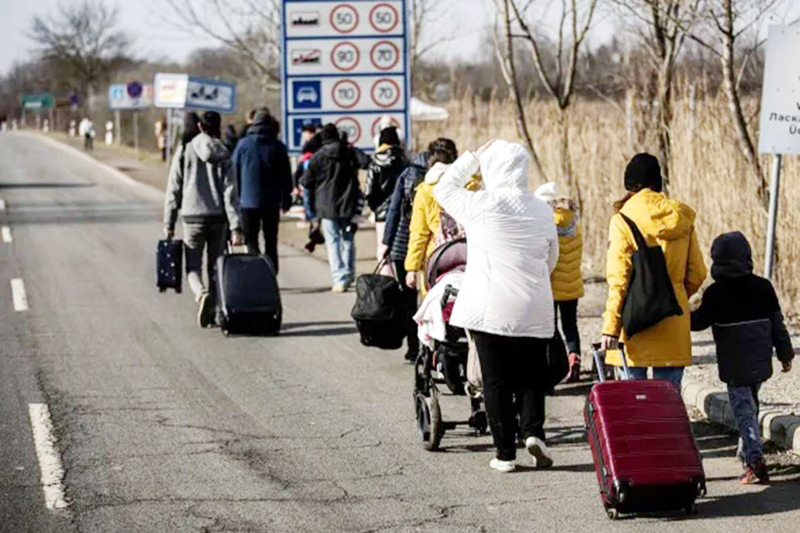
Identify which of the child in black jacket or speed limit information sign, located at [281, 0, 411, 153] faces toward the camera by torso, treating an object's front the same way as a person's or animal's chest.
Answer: the speed limit information sign

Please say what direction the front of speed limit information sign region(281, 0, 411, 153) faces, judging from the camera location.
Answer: facing the viewer

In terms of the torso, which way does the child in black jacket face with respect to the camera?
away from the camera

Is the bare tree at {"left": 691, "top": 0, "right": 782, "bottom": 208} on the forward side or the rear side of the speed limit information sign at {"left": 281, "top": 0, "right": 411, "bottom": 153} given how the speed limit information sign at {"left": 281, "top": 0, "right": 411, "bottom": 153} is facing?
on the forward side

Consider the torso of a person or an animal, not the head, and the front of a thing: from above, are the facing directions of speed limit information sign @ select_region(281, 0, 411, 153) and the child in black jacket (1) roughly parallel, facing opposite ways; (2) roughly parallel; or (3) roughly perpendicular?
roughly parallel, facing opposite ways

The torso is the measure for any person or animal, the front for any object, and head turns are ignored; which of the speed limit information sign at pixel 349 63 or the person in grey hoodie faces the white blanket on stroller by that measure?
the speed limit information sign

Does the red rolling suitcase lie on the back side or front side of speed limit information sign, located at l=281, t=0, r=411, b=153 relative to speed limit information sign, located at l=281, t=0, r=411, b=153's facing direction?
on the front side

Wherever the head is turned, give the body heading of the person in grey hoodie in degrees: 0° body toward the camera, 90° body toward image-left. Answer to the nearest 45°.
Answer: approximately 180°

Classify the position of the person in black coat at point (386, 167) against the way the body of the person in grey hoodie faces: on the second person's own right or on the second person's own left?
on the second person's own right

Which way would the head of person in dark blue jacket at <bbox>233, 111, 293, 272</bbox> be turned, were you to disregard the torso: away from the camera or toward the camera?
away from the camera

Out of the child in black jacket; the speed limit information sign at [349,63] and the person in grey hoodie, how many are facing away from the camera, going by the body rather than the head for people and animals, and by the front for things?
2

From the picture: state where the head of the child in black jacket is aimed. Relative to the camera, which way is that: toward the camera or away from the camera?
away from the camera

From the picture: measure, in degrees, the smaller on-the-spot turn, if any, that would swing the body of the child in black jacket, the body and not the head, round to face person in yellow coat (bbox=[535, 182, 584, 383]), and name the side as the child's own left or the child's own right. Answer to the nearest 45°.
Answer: approximately 45° to the child's own left

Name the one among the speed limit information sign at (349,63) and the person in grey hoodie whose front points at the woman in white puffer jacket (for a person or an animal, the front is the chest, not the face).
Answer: the speed limit information sign

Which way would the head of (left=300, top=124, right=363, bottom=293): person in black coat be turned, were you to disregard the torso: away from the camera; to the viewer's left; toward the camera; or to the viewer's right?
away from the camera

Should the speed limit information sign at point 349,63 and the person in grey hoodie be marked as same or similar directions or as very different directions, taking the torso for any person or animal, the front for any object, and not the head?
very different directions

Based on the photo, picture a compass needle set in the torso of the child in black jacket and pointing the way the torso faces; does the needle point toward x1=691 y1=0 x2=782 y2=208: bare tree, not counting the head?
yes
